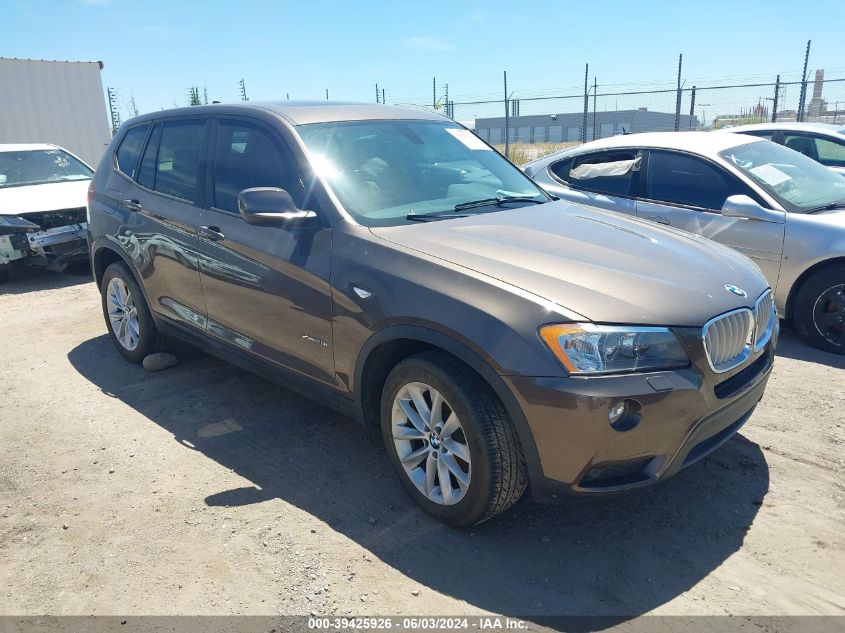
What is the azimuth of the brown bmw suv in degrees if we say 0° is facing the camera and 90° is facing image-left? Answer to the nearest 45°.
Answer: approximately 315°

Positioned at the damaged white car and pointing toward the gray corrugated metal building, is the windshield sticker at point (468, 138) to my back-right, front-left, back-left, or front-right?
back-right

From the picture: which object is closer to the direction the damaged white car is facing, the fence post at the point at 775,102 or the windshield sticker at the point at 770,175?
the windshield sticker

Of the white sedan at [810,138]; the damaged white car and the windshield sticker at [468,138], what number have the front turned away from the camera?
0

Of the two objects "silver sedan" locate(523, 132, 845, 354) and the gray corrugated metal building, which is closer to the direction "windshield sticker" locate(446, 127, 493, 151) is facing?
the silver sedan

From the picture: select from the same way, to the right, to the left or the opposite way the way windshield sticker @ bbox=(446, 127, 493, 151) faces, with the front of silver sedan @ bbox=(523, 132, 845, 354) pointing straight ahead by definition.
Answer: the same way

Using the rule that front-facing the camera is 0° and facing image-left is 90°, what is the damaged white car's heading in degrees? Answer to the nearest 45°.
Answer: approximately 315°

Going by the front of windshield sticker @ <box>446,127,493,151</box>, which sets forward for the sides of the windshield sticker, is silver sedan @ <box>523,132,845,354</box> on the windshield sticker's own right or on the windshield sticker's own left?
on the windshield sticker's own left

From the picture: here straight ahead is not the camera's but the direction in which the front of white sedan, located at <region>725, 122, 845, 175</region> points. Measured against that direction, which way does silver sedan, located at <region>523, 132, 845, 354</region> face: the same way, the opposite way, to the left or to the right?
the same way

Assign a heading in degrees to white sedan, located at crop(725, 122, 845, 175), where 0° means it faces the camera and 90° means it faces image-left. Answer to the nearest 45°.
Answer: approximately 315°

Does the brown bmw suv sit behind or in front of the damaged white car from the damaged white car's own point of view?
in front

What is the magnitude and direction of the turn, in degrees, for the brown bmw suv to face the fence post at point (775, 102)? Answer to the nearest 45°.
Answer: approximately 90° to its left

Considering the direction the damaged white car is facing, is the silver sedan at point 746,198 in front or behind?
in front

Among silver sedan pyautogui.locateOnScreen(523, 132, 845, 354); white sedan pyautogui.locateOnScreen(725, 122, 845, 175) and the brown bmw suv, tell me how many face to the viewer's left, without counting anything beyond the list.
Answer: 0

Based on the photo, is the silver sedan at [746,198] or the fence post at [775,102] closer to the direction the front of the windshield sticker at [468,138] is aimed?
the silver sedan
